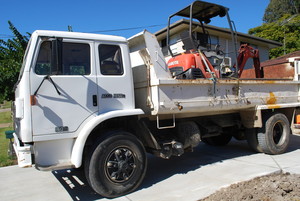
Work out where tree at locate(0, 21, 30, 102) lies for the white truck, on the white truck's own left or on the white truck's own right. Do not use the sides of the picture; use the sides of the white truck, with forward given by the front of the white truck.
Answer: on the white truck's own right

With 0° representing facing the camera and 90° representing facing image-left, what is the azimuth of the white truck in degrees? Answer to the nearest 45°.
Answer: approximately 45°

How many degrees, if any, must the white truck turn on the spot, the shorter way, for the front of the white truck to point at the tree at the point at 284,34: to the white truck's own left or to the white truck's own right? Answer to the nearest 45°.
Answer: approximately 180°
